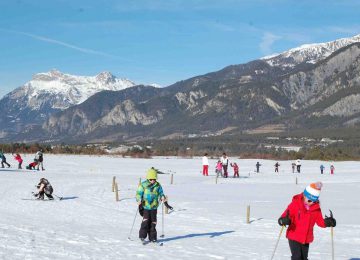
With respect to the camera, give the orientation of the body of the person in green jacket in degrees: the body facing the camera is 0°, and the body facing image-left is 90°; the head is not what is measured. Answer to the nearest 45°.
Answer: approximately 0°

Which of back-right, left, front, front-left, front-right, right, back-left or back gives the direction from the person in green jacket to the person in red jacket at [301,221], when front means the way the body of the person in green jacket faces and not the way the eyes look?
front-left

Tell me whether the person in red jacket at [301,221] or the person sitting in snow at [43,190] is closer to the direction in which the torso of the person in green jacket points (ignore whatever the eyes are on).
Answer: the person in red jacket

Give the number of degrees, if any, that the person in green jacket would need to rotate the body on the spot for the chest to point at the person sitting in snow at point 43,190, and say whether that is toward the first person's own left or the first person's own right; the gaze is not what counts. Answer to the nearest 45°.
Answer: approximately 135° to the first person's own right
